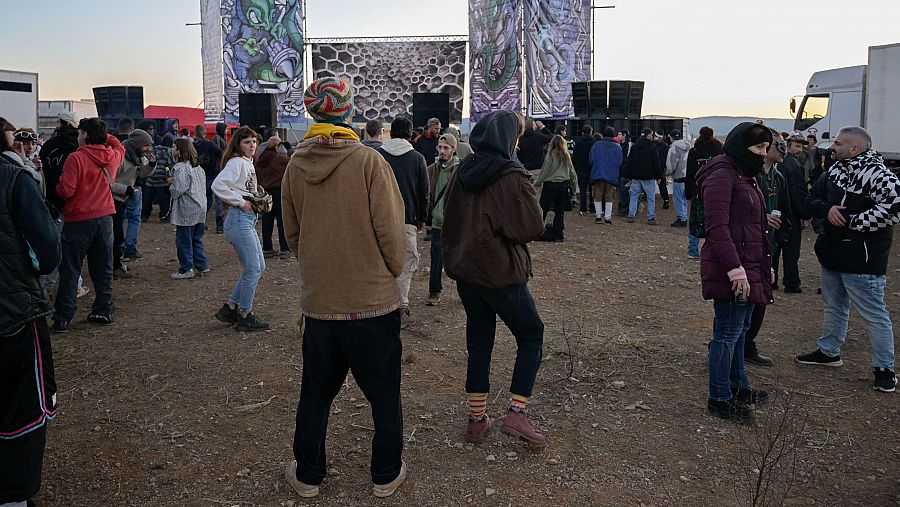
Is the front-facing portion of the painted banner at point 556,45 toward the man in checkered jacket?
yes

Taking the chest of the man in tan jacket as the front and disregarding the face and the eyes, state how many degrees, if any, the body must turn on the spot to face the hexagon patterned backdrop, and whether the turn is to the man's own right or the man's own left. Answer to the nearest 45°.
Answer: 0° — they already face it

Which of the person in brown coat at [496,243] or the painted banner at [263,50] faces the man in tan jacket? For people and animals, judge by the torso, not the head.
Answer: the painted banner

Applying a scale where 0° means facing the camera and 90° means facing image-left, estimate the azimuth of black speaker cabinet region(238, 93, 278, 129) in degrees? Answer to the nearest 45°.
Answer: approximately 0°

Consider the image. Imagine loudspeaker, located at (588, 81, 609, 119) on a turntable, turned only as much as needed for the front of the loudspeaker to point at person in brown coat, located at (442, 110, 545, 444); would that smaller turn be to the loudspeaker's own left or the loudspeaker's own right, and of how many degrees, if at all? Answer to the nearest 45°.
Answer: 0° — it already faces them

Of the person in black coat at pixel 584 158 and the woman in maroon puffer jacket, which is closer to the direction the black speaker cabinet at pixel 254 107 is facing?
the woman in maroon puffer jacket

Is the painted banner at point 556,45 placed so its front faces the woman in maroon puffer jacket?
yes

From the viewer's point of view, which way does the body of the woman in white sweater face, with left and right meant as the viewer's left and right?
facing to the right of the viewer

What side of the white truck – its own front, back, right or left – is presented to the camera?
left

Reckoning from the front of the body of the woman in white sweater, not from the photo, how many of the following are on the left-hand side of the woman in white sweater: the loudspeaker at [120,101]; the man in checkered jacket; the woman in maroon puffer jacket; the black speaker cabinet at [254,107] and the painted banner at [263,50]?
3

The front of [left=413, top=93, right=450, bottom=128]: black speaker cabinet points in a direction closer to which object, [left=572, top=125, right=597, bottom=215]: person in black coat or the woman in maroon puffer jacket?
the woman in maroon puffer jacket

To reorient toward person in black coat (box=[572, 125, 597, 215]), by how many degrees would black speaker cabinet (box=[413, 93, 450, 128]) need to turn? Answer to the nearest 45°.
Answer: approximately 45° to its left
